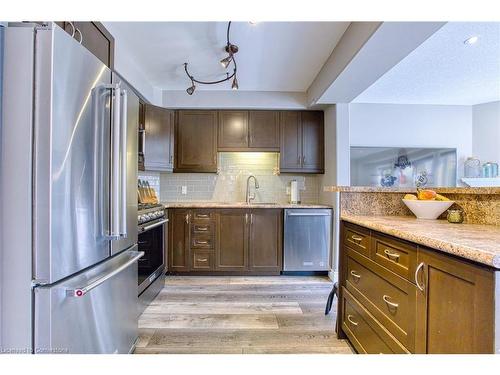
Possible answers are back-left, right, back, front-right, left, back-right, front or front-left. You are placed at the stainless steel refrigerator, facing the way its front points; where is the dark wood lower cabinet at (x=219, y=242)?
left

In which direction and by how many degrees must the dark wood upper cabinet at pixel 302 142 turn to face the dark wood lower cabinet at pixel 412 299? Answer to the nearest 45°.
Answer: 0° — it already faces it

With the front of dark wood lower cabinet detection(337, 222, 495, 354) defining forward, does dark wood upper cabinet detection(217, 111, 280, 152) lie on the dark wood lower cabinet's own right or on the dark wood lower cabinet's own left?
on the dark wood lower cabinet's own right

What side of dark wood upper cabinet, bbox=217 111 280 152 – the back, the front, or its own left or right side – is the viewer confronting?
front

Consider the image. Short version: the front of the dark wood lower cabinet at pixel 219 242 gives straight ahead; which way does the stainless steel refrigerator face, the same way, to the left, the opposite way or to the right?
to the left

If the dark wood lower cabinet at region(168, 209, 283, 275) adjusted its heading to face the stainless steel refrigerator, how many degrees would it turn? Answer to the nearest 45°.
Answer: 0° — it already faces it

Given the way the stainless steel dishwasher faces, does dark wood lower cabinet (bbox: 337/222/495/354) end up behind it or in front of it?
in front

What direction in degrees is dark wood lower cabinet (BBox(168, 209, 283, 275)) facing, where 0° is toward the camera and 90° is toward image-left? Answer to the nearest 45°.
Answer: approximately 0°

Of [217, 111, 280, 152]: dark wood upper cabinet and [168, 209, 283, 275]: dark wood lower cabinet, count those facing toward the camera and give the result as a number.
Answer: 2

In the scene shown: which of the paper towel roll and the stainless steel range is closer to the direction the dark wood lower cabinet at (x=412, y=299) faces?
the stainless steel range

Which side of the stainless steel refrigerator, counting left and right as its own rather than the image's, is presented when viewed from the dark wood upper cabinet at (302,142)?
left

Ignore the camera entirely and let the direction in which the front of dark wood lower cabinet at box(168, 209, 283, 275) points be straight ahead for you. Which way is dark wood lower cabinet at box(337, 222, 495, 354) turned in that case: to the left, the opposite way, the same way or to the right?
to the right

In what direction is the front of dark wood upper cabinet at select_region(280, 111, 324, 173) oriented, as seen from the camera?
facing the viewer

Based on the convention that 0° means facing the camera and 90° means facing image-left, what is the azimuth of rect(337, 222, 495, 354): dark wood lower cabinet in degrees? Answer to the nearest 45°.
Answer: approximately 45°
